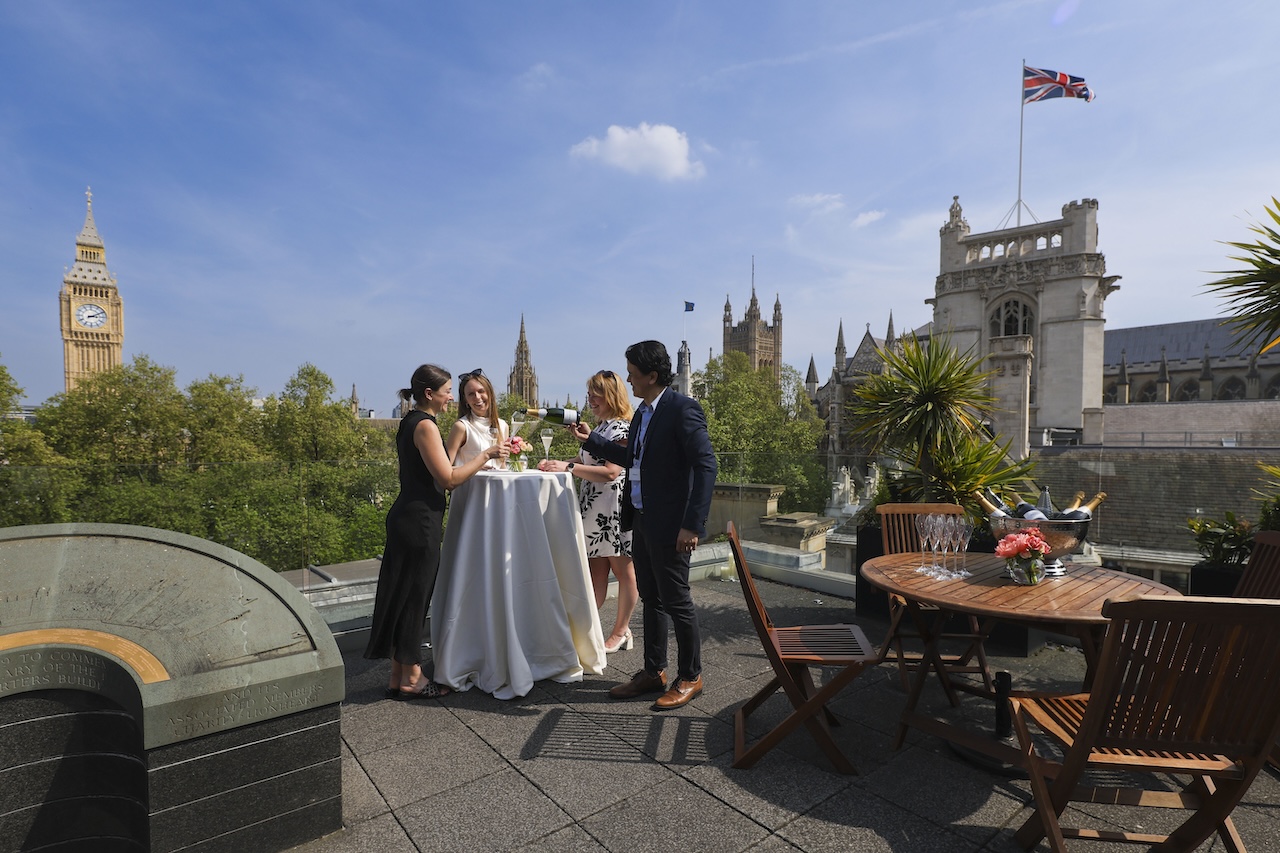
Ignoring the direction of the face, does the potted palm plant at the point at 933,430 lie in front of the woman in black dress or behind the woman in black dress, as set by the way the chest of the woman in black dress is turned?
in front

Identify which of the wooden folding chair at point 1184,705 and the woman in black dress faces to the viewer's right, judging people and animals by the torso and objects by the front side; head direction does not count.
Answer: the woman in black dress

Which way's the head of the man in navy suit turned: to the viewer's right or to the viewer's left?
to the viewer's left

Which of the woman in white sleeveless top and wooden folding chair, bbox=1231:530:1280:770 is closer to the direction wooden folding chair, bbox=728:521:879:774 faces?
the wooden folding chair

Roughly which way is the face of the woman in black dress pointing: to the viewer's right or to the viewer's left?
to the viewer's right

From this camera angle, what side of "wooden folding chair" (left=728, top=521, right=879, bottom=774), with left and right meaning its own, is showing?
right

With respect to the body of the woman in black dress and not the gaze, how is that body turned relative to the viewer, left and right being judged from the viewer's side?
facing to the right of the viewer

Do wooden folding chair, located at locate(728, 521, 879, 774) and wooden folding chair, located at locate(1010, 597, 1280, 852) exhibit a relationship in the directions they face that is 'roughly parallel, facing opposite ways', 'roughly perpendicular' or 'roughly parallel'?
roughly perpendicular

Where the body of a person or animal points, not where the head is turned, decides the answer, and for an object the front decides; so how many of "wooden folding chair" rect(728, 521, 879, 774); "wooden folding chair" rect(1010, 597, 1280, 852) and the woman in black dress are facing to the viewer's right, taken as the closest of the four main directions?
2

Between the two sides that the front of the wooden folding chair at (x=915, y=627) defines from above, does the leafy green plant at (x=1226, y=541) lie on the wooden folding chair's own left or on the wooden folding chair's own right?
on the wooden folding chair's own left

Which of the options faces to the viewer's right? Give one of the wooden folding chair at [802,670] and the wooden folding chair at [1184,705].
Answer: the wooden folding chair at [802,670]
